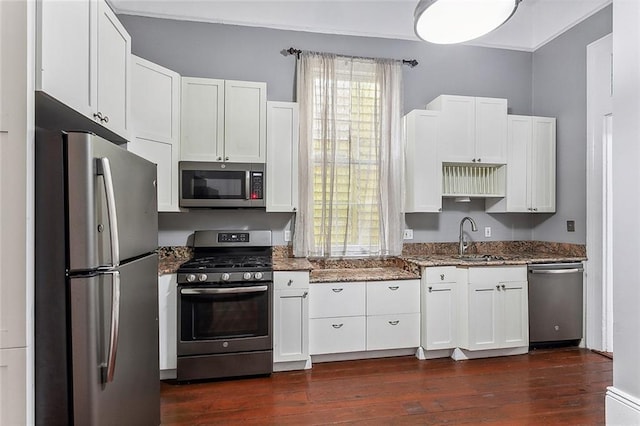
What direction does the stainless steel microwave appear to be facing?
toward the camera

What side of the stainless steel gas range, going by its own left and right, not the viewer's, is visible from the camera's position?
front

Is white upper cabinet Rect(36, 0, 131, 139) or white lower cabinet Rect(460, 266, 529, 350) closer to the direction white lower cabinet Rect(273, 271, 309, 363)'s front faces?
the white upper cabinet

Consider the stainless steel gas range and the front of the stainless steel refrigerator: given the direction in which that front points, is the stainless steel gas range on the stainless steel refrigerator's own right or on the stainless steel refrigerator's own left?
on the stainless steel refrigerator's own left

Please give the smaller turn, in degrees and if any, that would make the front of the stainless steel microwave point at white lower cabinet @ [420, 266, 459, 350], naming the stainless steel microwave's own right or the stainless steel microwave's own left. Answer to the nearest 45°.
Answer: approximately 90° to the stainless steel microwave's own left

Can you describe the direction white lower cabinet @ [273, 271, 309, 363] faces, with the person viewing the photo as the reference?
facing the viewer

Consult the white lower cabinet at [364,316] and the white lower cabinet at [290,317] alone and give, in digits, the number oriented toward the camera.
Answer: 2

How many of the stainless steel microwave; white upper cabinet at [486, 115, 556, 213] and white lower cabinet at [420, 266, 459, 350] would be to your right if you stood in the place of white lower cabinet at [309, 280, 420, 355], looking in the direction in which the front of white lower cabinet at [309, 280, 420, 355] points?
1
